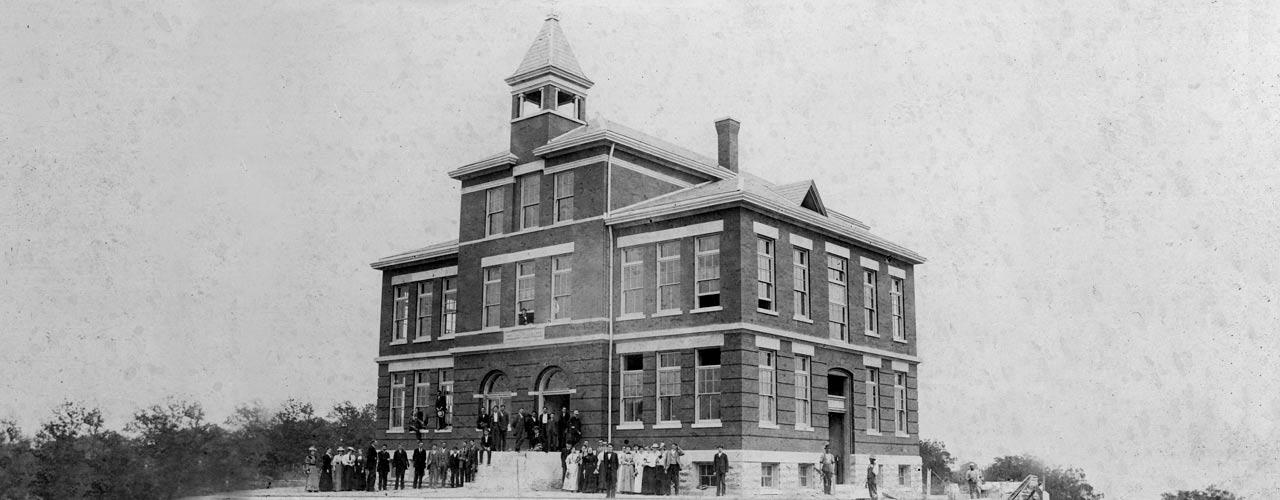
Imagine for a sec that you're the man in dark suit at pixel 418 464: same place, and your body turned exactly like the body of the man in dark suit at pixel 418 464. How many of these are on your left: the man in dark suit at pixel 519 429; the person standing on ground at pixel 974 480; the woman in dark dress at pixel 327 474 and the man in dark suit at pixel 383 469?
2

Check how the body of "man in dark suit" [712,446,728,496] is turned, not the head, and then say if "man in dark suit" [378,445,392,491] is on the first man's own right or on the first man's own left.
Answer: on the first man's own right

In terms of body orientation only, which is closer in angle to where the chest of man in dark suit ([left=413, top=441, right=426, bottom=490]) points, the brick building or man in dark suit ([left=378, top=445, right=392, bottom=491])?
the man in dark suit

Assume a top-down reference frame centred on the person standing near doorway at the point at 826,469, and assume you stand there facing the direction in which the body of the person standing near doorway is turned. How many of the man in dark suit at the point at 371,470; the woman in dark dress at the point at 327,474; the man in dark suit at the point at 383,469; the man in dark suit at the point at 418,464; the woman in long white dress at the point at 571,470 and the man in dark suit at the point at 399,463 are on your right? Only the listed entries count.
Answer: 6

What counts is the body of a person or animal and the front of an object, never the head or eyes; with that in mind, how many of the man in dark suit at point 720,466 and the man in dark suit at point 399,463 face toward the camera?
2

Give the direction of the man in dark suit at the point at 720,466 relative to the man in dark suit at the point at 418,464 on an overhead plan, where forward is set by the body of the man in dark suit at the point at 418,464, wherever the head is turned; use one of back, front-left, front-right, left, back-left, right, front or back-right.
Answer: front-left

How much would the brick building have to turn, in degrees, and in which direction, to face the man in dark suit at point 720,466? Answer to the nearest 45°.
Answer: approximately 45° to its left

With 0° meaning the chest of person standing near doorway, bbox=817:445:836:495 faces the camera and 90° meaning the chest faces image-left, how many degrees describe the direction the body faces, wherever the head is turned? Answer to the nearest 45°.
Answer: approximately 0°
